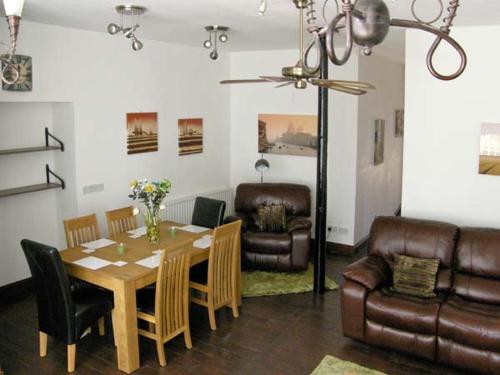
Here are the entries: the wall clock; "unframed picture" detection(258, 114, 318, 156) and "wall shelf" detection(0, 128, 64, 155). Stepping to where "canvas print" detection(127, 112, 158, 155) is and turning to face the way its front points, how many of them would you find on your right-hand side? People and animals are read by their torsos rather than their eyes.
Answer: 2

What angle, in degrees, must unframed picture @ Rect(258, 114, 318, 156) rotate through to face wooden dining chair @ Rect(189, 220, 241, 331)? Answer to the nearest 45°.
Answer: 0° — it already faces it

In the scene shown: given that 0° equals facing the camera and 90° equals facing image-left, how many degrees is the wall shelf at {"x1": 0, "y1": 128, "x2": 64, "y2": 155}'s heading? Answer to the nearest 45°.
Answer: approximately 315°

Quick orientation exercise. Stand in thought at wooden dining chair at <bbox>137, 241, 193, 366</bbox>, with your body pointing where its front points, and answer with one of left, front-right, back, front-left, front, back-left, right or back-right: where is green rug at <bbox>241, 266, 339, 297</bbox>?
right

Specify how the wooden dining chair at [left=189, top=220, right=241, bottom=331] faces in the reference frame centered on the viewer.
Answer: facing away from the viewer and to the left of the viewer

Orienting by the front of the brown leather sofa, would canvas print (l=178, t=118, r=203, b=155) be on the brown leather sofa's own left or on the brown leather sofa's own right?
on the brown leather sofa's own right

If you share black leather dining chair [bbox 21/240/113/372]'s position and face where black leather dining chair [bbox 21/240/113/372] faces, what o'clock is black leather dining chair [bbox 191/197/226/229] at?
black leather dining chair [bbox 191/197/226/229] is roughly at 12 o'clock from black leather dining chair [bbox 21/240/113/372].

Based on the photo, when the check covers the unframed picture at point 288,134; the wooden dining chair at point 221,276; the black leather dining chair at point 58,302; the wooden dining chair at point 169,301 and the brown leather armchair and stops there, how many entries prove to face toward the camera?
2

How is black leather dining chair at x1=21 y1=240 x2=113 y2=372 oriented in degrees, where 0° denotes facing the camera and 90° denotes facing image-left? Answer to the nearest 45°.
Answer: approximately 225°

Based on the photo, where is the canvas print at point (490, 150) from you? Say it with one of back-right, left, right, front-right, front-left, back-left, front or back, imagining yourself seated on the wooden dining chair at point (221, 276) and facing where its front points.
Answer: back-right

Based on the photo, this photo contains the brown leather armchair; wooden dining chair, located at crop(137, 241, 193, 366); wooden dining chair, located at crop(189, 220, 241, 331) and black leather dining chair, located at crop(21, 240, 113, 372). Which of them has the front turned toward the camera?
the brown leather armchair

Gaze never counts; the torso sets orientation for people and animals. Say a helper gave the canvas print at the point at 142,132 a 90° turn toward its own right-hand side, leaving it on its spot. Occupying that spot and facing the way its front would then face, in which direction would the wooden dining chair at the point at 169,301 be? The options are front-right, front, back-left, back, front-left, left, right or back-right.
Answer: front-left

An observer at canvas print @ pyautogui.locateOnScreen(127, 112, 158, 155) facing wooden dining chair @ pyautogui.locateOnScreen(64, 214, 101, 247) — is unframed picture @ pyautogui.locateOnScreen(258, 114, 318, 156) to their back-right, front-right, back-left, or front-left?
back-left

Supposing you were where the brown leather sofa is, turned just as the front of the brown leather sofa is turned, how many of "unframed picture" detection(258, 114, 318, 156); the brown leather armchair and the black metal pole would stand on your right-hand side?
3

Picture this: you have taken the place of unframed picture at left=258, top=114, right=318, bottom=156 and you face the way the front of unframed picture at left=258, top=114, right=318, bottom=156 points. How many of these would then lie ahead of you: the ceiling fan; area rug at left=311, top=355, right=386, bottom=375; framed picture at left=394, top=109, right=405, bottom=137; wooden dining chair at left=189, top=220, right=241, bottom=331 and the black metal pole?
4
